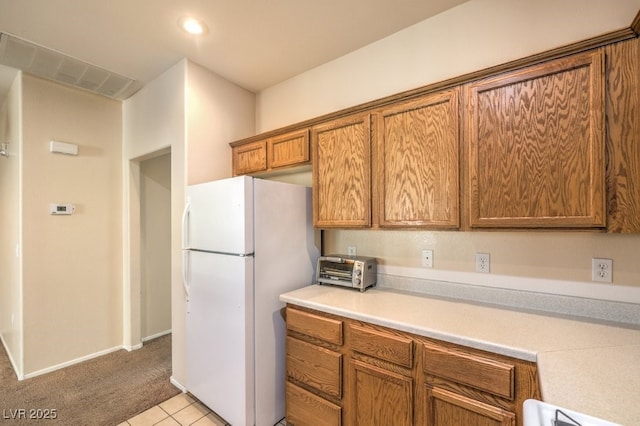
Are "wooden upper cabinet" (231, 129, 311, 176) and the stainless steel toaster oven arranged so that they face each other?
no

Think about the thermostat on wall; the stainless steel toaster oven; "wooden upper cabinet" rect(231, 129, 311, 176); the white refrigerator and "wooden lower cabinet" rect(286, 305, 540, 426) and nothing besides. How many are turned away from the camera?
0

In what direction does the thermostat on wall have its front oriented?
toward the camera

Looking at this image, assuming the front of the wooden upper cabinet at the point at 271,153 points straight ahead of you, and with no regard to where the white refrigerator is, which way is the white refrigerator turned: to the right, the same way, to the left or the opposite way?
the same way

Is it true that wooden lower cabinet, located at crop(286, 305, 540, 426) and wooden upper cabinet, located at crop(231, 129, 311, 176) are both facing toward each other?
no

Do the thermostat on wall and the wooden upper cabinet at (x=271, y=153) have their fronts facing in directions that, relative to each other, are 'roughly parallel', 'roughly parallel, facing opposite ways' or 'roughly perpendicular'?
roughly perpendicular

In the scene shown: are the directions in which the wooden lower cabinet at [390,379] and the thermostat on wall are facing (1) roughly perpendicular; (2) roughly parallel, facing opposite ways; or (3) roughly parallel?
roughly perpendicular

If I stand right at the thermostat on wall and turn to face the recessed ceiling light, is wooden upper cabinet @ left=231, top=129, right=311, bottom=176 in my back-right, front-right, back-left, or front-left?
front-left

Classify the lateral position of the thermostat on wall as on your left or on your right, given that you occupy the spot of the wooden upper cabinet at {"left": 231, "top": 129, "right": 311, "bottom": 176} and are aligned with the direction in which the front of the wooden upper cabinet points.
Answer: on your right

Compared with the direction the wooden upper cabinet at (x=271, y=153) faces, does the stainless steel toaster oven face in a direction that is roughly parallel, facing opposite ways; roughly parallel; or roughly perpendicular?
roughly parallel

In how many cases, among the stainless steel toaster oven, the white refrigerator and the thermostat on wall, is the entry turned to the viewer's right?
0

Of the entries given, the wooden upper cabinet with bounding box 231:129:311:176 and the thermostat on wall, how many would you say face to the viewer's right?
0

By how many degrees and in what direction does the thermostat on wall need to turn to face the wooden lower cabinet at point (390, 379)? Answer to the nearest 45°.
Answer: approximately 45° to its left

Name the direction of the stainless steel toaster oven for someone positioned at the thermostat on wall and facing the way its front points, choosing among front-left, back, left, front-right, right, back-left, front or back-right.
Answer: front-left

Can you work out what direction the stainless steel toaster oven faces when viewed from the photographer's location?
facing the viewer and to the left of the viewer

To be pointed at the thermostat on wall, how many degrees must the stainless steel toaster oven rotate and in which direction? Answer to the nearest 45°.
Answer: approximately 45° to its right
